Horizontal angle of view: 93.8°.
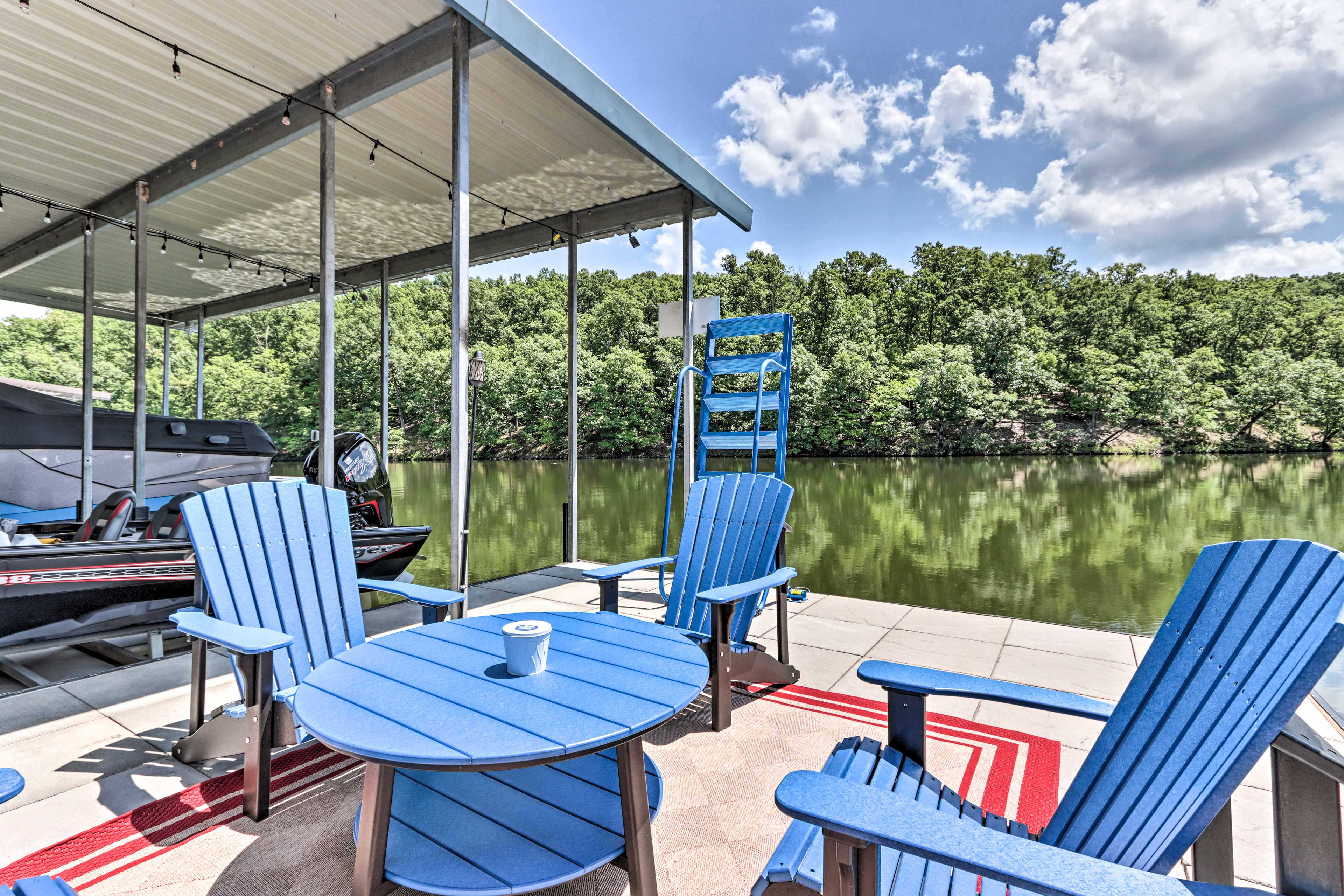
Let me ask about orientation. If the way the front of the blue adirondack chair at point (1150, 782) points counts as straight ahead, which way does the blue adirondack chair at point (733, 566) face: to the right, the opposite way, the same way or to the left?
to the left

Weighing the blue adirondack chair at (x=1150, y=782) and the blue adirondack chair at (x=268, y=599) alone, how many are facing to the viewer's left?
1

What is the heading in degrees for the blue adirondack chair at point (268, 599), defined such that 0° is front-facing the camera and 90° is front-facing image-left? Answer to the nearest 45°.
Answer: approximately 315°

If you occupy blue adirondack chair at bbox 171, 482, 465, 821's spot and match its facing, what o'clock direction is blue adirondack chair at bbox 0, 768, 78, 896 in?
blue adirondack chair at bbox 0, 768, 78, 896 is roughly at 2 o'clock from blue adirondack chair at bbox 171, 482, 465, 821.

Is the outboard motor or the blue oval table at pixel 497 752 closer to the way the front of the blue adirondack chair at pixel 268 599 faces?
the blue oval table

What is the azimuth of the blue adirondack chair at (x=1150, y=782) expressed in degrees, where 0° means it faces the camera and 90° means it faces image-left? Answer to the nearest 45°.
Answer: approximately 90°

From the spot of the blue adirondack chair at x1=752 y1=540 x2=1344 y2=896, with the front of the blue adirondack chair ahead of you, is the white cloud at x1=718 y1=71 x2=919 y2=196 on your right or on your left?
on your right

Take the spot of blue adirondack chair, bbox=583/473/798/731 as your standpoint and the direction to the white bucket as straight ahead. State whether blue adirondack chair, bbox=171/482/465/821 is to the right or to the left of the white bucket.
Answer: right

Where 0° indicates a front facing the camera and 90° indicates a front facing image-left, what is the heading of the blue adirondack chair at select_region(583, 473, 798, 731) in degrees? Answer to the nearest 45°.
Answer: approximately 45°

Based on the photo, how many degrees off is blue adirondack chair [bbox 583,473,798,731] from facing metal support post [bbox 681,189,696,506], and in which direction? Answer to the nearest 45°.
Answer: approximately 135° to its right

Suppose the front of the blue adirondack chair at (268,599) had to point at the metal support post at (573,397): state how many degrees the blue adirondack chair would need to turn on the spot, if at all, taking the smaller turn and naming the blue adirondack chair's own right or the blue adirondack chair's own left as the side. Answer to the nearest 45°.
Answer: approximately 90° to the blue adirondack chair's own left
